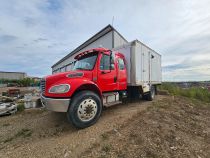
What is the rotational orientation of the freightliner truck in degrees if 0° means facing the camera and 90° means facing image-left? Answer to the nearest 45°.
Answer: approximately 45°

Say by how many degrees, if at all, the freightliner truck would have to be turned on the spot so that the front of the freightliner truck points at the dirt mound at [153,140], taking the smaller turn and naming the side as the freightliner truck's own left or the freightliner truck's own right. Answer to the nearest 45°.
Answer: approximately 90° to the freightliner truck's own left
